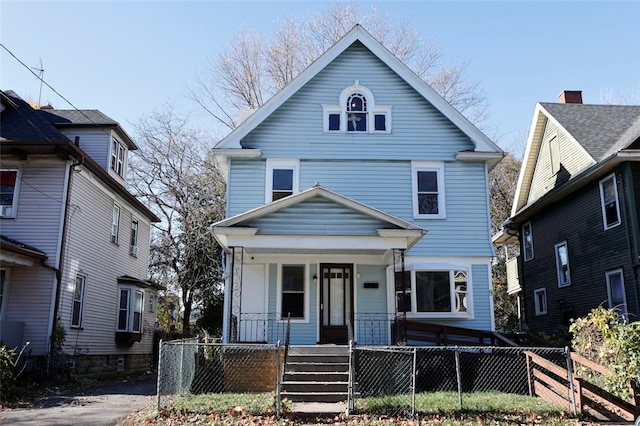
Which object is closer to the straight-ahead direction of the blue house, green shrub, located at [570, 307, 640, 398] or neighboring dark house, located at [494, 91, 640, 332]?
the green shrub

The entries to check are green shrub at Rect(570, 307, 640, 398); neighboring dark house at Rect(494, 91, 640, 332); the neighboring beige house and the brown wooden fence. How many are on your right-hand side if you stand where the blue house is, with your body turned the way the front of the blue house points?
1

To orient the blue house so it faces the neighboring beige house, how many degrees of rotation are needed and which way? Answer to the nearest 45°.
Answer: approximately 90° to its right

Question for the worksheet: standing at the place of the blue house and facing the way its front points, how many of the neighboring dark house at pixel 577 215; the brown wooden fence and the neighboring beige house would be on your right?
1

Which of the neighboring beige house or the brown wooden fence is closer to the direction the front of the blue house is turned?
the brown wooden fence

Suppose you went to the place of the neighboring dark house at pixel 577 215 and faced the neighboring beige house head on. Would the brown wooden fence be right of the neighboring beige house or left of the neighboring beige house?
left

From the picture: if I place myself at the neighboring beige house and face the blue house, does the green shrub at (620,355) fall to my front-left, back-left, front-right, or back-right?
front-right

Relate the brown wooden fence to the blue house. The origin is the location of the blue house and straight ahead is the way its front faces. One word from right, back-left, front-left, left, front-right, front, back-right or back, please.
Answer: front-left

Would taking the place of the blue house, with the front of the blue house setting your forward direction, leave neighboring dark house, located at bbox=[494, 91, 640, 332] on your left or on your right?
on your left

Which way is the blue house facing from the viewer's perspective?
toward the camera

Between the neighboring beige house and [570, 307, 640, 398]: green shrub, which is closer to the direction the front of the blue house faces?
the green shrub
